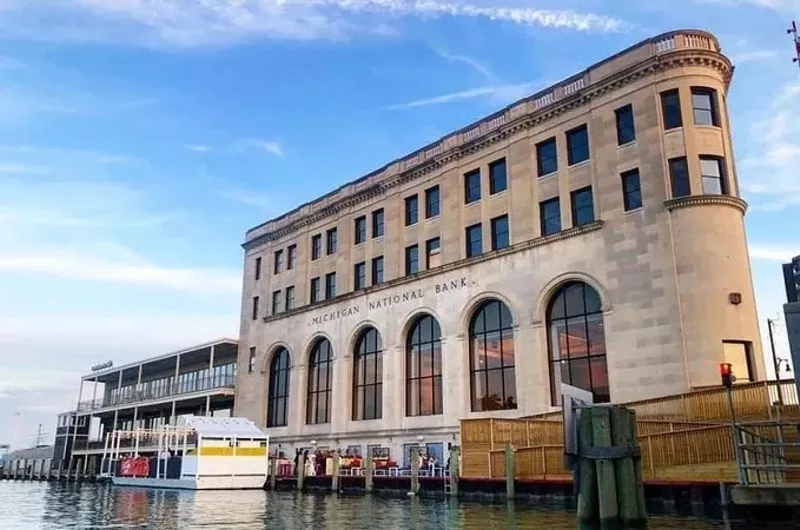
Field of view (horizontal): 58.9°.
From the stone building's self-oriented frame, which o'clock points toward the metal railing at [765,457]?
The metal railing is roughly at 10 o'clock from the stone building.

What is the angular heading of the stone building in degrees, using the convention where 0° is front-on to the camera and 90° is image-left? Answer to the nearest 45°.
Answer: approximately 45°

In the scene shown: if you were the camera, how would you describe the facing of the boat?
facing away from the viewer and to the left of the viewer

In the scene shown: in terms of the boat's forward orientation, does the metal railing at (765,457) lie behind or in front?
behind

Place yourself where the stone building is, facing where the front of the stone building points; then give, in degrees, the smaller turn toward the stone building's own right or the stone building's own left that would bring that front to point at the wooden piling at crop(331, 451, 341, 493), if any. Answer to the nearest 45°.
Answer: approximately 45° to the stone building's own right

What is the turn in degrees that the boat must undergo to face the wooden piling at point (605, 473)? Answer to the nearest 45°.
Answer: approximately 135° to its left

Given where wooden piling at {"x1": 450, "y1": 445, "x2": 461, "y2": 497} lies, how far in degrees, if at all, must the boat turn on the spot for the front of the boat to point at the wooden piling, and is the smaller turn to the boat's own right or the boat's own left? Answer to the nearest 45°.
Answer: approximately 180°
